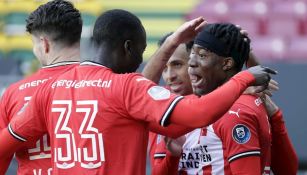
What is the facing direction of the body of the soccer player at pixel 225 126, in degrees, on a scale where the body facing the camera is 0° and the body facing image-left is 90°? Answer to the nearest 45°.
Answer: approximately 45°

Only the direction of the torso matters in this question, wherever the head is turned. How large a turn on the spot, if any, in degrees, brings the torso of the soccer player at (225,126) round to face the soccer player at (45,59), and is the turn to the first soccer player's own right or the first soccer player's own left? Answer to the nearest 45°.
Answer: approximately 45° to the first soccer player's own right

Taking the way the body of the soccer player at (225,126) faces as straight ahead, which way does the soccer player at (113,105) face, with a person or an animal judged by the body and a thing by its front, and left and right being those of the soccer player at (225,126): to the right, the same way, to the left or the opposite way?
the opposite way

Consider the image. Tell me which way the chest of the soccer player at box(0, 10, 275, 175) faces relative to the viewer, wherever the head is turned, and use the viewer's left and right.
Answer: facing away from the viewer and to the right of the viewer

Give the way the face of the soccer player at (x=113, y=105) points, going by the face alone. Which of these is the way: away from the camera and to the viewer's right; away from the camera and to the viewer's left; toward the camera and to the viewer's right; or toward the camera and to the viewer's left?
away from the camera and to the viewer's right

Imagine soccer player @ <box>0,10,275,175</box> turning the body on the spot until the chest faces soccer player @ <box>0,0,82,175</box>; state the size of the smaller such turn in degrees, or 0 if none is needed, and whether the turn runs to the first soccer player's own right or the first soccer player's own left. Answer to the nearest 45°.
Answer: approximately 90° to the first soccer player's own left

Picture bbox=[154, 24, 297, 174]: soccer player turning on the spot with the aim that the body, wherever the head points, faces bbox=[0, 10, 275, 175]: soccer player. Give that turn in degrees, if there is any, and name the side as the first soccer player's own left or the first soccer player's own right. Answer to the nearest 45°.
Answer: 0° — they already face them
